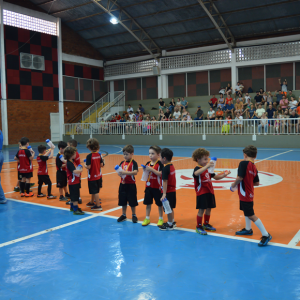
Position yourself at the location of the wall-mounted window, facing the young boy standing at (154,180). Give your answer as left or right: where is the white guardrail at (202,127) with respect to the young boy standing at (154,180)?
left

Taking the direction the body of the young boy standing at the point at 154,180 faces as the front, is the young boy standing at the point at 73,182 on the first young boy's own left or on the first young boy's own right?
on the first young boy's own right

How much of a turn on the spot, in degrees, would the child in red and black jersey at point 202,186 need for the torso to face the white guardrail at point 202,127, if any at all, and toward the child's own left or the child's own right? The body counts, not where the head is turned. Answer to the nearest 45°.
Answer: approximately 135° to the child's own left

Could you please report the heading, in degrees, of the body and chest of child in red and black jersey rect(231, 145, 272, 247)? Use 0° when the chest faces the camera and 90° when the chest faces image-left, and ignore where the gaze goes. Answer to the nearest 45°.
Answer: approximately 135°

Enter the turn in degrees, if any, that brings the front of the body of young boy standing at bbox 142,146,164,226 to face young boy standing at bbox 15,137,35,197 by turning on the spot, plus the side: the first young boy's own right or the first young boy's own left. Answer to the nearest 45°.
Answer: approximately 90° to the first young boy's own right

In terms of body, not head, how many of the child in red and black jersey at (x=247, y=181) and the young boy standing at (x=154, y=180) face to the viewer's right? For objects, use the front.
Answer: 0

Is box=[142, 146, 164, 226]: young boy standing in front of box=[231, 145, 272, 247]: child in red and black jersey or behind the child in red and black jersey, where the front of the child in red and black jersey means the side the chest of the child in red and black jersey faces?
in front
